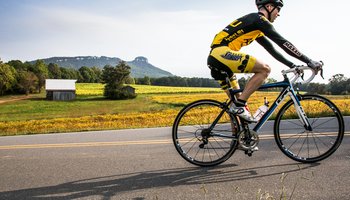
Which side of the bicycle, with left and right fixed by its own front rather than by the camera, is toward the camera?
right

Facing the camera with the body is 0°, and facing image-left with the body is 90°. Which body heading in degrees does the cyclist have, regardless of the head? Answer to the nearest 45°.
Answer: approximately 270°

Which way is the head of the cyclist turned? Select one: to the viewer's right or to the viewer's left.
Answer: to the viewer's right
